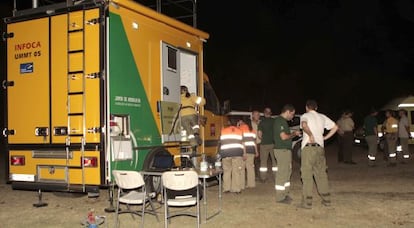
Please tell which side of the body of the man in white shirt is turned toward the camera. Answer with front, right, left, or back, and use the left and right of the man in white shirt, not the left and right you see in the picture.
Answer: back

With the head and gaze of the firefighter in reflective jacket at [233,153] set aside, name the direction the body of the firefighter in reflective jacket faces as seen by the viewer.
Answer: away from the camera

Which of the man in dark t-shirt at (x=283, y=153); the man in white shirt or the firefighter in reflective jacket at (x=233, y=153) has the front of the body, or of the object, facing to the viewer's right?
the man in dark t-shirt

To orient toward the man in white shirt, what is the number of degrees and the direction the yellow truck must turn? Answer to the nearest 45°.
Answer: approximately 45° to its right

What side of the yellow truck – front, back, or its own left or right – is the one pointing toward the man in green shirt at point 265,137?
right

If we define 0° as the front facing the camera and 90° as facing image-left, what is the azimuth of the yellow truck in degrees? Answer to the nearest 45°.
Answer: approximately 225°

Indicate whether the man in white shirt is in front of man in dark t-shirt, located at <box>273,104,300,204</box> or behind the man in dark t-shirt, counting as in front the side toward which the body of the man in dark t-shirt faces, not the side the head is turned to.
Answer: in front

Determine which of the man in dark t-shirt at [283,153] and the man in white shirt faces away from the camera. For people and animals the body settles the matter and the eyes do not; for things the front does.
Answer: the man in white shirt

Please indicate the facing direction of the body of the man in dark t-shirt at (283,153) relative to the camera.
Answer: to the viewer's right

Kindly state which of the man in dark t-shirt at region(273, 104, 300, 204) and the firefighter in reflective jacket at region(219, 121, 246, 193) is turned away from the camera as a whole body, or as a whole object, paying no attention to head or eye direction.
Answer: the firefighter in reflective jacket
